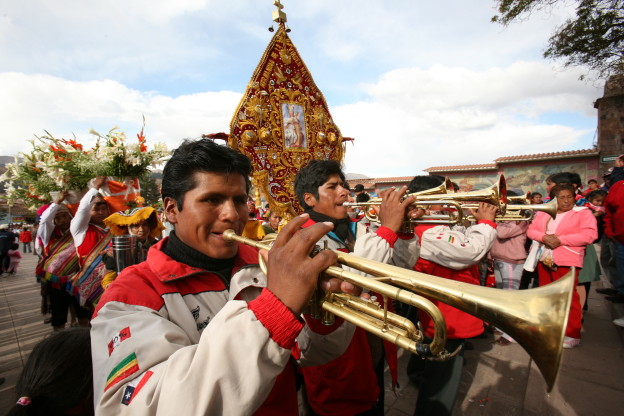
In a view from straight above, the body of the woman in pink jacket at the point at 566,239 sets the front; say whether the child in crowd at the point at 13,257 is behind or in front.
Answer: in front

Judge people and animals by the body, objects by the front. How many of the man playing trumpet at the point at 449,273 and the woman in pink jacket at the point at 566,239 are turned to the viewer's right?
1

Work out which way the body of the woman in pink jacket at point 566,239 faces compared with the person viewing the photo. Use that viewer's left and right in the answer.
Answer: facing the viewer and to the left of the viewer

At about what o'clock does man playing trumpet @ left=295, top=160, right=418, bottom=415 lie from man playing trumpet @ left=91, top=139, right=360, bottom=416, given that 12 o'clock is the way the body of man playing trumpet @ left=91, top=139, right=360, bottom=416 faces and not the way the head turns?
man playing trumpet @ left=295, top=160, right=418, bottom=415 is roughly at 9 o'clock from man playing trumpet @ left=91, top=139, right=360, bottom=416.

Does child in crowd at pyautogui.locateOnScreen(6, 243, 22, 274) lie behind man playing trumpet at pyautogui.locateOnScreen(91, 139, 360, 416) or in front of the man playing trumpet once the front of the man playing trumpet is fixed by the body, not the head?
behind

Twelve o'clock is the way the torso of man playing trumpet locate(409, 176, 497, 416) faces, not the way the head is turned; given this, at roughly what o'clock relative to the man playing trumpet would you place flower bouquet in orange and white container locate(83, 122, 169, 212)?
The flower bouquet in orange and white container is roughly at 6 o'clock from the man playing trumpet.

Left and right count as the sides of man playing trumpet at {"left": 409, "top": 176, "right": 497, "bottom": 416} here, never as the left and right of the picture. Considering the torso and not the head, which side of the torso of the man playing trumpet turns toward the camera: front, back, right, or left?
right

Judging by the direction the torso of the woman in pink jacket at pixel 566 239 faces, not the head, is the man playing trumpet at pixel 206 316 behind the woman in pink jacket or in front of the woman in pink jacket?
in front

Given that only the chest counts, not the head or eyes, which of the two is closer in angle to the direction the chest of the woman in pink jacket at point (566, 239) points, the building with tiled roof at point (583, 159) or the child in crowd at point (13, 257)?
the child in crowd

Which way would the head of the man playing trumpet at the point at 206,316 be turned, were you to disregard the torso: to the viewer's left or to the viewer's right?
to the viewer's right

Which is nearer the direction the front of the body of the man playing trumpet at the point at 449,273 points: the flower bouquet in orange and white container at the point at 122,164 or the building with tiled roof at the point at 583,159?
the building with tiled roof

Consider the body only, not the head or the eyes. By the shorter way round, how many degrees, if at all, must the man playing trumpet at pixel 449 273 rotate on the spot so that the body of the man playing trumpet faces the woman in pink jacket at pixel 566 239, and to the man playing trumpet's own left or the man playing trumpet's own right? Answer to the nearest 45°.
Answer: approximately 45° to the man playing trumpet's own left

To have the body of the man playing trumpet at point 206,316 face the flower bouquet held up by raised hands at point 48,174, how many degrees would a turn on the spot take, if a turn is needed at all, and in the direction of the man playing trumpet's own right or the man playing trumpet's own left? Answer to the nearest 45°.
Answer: approximately 180°
